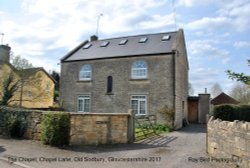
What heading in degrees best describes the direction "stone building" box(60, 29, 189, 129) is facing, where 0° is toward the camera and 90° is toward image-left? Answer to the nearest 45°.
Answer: approximately 0°

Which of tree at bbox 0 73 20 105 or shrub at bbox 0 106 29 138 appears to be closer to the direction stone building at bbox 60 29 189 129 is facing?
the shrub

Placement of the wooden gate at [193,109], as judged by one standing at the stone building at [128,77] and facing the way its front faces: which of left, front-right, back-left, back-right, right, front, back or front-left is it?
back-left

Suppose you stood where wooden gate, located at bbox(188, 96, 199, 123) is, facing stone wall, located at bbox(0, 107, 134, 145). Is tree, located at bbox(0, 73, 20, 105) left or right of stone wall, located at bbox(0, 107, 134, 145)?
right

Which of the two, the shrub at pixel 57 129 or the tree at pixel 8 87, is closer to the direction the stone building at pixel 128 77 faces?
the shrub

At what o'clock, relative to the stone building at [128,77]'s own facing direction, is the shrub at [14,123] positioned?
The shrub is roughly at 1 o'clock from the stone building.

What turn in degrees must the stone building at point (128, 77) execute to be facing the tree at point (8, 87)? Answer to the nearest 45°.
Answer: approximately 90° to its right

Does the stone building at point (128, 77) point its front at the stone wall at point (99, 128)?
yes
